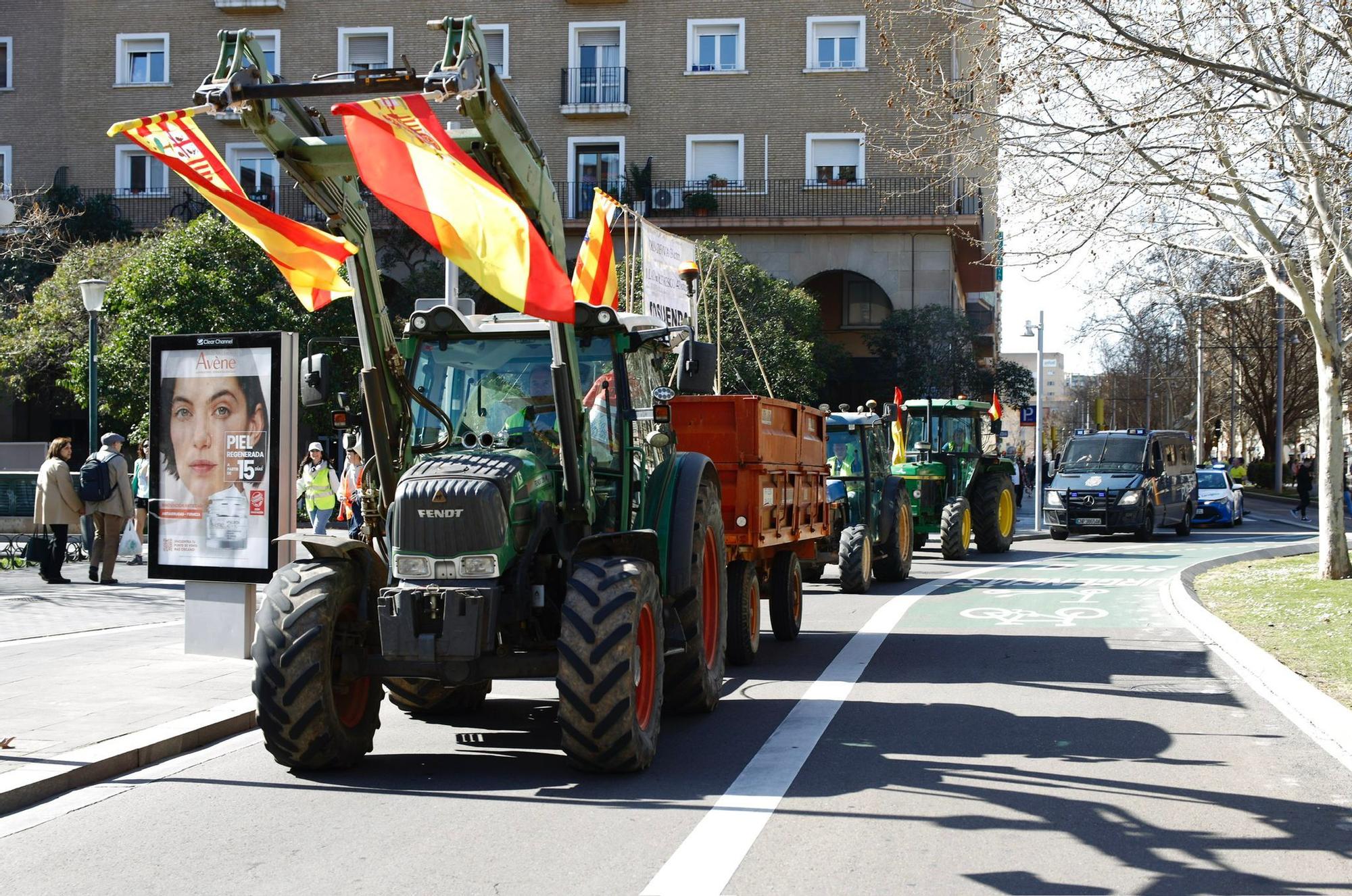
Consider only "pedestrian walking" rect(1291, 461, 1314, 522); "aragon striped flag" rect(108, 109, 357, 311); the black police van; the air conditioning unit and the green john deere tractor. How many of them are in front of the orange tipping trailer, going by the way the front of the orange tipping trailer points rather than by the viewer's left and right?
1

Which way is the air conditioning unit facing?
toward the camera

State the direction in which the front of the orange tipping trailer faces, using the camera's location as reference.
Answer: facing the viewer and to the left of the viewer

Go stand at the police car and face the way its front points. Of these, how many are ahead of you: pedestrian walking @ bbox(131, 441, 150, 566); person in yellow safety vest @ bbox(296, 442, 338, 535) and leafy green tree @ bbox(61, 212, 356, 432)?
3

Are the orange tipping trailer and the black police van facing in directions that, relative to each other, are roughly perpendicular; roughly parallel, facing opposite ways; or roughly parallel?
roughly parallel

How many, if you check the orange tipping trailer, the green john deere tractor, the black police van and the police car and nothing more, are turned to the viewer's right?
0

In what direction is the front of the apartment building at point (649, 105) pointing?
toward the camera

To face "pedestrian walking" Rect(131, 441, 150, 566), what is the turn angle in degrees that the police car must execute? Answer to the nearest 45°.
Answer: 0° — it already faces them

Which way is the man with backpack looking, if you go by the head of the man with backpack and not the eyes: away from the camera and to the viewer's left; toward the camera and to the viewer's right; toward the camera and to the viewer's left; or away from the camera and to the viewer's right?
away from the camera and to the viewer's right

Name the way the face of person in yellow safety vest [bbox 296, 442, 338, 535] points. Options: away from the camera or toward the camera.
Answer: toward the camera

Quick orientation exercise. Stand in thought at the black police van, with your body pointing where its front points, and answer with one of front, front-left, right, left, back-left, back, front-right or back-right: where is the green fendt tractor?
front-left

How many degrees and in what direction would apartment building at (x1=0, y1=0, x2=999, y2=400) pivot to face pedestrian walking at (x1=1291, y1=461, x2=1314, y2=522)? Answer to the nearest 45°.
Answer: approximately 90° to its left
